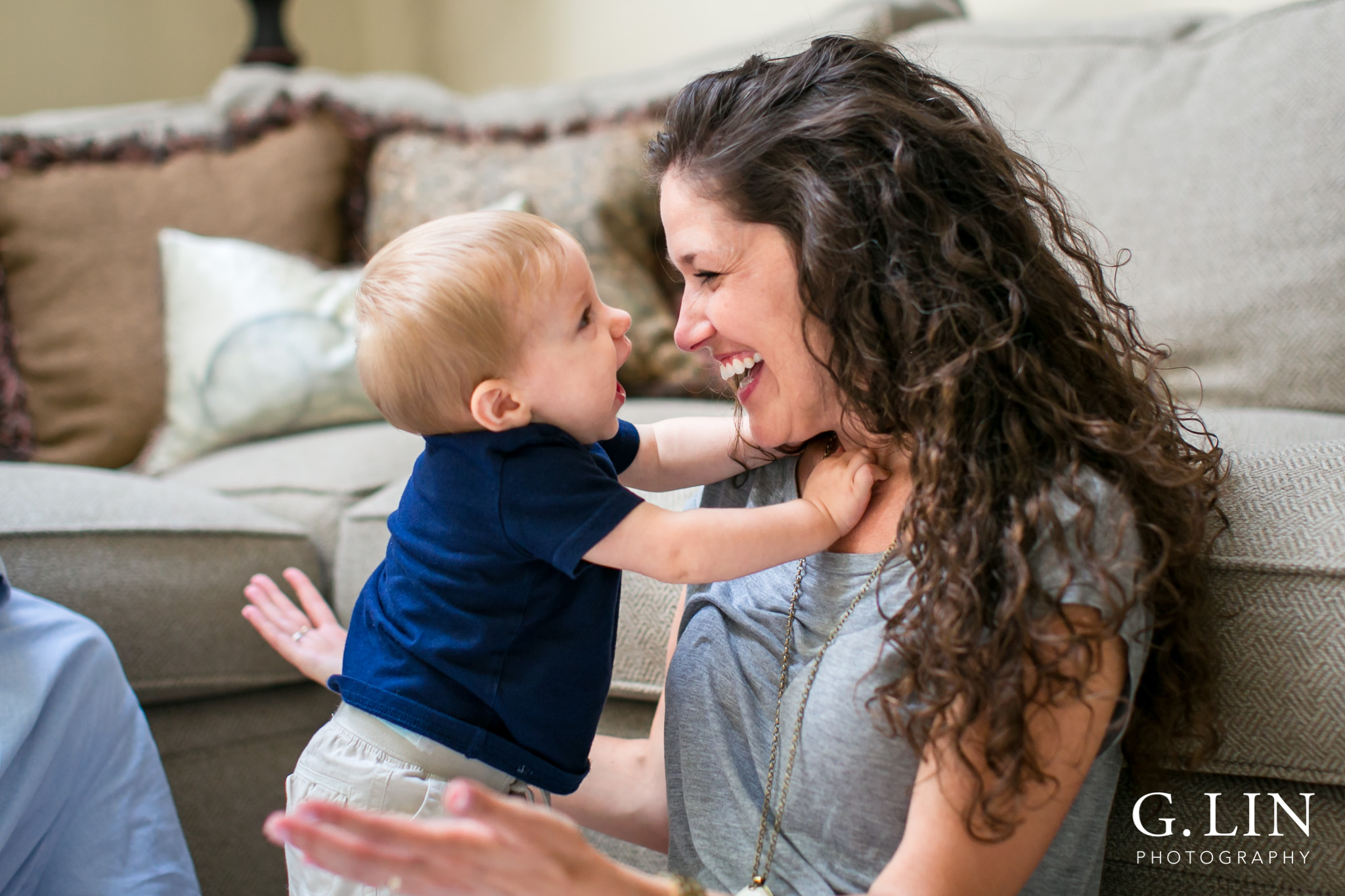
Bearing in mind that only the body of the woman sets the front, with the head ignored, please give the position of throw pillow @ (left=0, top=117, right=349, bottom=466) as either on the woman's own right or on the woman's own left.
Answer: on the woman's own right

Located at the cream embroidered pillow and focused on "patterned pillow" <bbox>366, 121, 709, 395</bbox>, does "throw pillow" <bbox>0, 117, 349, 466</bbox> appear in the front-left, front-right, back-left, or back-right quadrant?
back-left

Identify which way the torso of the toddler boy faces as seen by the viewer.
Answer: to the viewer's right

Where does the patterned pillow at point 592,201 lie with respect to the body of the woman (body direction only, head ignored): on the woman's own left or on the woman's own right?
on the woman's own right

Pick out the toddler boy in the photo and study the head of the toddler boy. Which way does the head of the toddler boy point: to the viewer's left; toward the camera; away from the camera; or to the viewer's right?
to the viewer's right
